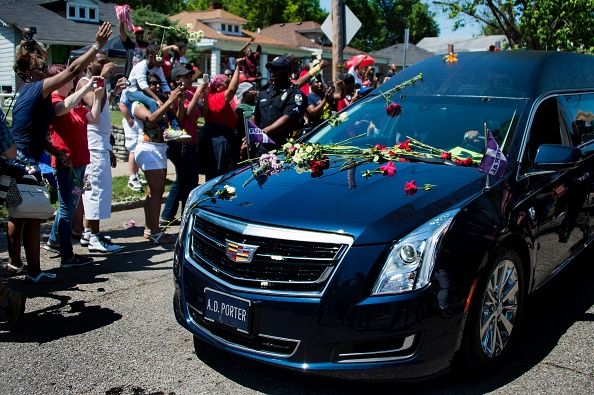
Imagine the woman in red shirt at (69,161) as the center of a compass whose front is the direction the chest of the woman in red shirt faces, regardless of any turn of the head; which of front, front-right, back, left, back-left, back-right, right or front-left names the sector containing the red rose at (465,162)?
front-right

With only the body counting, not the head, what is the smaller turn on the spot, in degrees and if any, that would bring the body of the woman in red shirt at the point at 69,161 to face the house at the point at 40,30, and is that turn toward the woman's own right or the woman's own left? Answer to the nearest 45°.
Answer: approximately 90° to the woman's own left

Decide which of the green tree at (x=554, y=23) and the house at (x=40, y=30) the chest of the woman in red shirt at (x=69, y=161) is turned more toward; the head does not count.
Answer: the green tree

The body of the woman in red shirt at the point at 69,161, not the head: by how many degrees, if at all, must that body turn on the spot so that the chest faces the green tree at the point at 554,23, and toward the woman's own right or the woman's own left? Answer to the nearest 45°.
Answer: approximately 45° to the woman's own left

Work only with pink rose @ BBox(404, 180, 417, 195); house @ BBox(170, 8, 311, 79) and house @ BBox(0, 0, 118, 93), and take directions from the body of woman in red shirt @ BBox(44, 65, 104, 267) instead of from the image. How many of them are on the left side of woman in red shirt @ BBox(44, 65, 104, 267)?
2

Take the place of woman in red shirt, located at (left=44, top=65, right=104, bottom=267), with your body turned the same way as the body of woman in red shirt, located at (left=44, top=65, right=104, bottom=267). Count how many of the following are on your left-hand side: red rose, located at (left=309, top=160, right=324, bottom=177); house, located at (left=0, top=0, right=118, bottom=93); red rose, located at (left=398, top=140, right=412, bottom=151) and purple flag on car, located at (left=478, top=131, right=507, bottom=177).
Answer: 1

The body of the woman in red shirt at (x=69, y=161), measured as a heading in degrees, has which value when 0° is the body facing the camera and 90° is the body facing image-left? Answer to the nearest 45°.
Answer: approximately 270°

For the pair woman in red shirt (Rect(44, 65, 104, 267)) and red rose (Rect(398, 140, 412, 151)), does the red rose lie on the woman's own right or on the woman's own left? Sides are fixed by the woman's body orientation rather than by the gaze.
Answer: on the woman's own right

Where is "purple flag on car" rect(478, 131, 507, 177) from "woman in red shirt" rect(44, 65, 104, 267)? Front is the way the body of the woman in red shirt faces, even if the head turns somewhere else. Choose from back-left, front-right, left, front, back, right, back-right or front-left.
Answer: front-right

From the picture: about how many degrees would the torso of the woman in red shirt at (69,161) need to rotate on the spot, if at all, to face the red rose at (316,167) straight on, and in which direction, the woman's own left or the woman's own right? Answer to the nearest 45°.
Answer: approximately 45° to the woman's own right

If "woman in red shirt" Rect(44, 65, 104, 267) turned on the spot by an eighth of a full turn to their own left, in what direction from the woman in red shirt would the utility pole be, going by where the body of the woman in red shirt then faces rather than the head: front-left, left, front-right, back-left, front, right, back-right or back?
front

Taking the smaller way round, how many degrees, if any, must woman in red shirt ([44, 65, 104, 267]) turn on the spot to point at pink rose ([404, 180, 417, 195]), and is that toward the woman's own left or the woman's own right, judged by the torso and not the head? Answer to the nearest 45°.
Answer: approximately 45° to the woman's own right

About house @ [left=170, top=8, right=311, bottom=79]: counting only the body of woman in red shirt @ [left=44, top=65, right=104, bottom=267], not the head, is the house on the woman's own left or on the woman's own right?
on the woman's own left

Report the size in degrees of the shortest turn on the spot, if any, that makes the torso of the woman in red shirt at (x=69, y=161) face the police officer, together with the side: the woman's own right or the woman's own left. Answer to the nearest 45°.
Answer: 0° — they already face them
